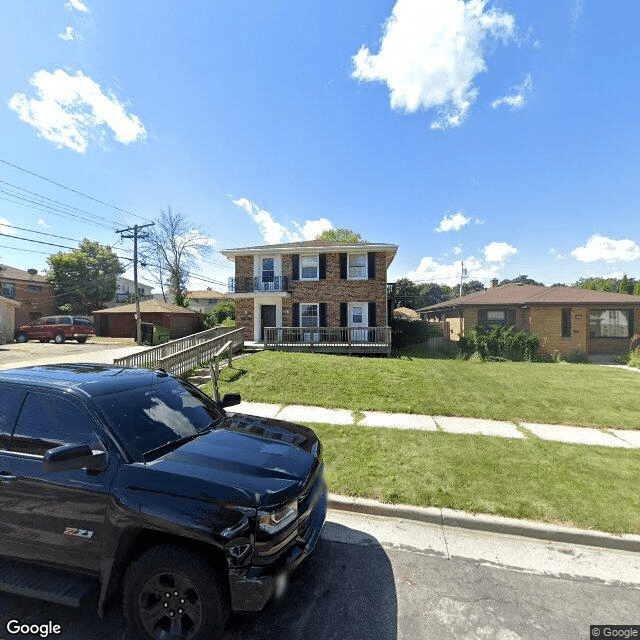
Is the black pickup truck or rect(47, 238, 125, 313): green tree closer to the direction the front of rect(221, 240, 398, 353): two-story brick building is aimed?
the black pickup truck

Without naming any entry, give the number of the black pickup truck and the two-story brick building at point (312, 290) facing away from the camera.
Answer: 0

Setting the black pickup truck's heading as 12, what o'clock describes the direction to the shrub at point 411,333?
The shrub is roughly at 9 o'clock from the black pickup truck.

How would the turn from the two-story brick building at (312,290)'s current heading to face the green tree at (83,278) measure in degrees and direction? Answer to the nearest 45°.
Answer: approximately 135° to its right

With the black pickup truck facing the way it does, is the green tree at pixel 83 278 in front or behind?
behind

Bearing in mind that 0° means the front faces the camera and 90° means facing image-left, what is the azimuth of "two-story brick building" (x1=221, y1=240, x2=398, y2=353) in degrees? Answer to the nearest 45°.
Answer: approximately 0°

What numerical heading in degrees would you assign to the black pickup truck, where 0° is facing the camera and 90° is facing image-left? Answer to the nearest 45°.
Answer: approximately 315°

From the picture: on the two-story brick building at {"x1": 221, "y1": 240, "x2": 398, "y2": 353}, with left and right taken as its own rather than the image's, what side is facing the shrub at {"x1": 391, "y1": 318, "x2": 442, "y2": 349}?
left

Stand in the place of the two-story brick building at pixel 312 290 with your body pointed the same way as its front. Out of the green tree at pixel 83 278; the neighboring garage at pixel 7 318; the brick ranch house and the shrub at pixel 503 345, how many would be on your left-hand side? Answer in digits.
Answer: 2

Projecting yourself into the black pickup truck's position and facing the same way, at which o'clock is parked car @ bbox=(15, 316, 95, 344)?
The parked car is roughly at 7 o'clock from the black pickup truck.

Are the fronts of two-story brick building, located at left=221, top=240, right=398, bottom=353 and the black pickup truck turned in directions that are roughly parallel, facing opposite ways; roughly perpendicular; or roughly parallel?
roughly perpendicular
